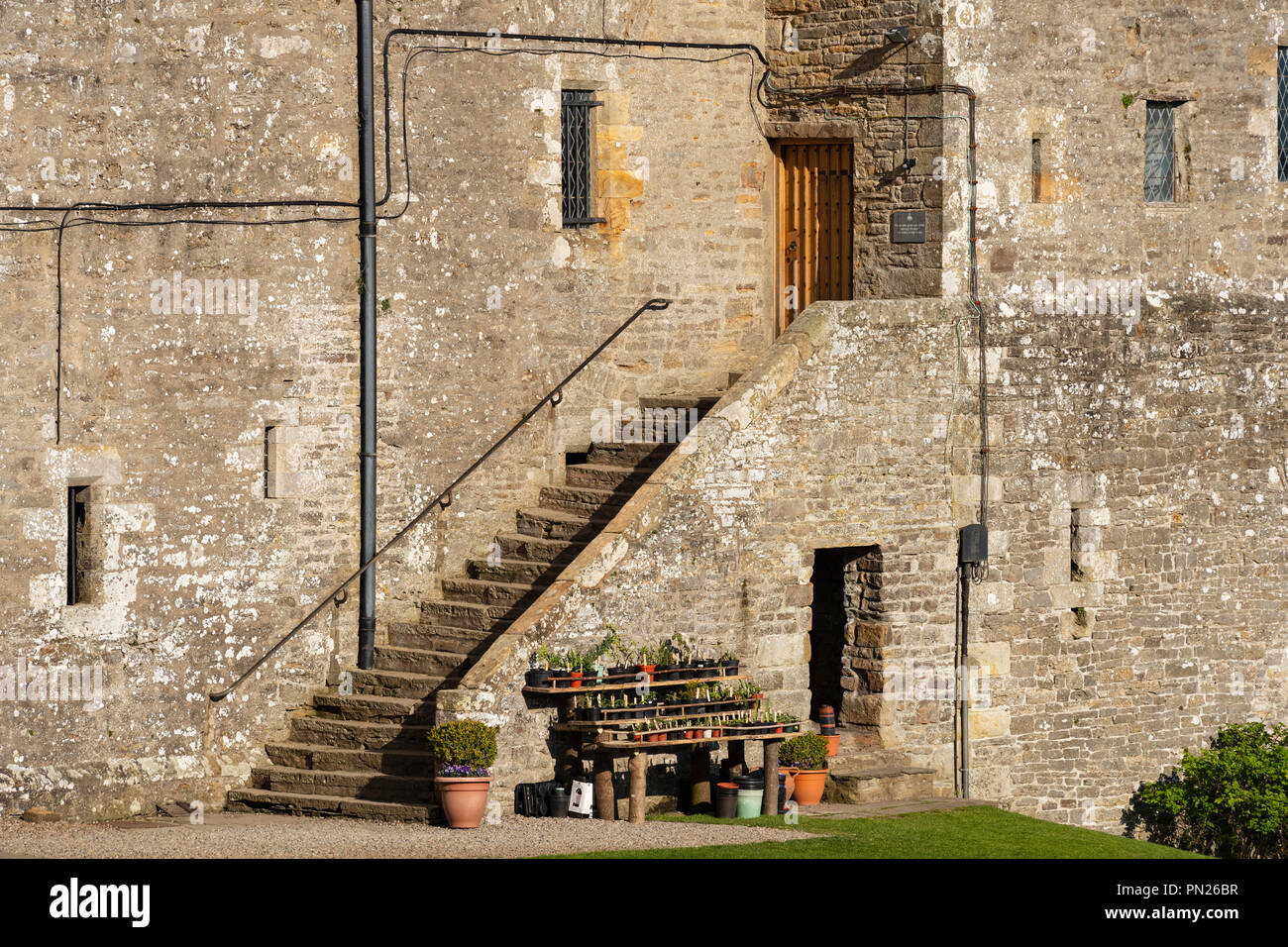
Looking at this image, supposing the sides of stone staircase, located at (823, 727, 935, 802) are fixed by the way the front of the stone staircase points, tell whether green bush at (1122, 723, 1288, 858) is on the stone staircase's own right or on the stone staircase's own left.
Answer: on the stone staircase's own left

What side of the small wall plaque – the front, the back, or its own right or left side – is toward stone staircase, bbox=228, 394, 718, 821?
right

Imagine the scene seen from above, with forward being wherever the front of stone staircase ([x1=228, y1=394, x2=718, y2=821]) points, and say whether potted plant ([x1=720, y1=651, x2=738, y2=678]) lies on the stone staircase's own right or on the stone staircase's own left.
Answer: on the stone staircase's own left

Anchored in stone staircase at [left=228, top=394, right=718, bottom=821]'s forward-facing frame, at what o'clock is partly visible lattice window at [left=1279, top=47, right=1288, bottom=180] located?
The partly visible lattice window is roughly at 7 o'clock from the stone staircase.

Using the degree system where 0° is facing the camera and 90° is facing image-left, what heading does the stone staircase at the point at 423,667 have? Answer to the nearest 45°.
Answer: approximately 45°
